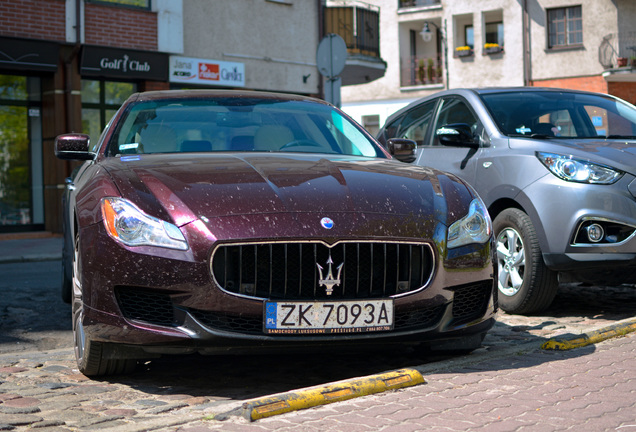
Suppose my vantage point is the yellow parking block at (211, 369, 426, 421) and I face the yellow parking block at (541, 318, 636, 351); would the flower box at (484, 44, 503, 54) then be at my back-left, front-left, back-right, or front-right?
front-left

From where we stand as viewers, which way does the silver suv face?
facing the viewer and to the right of the viewer

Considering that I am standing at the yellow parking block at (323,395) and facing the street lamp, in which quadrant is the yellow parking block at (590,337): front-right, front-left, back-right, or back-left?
front-right

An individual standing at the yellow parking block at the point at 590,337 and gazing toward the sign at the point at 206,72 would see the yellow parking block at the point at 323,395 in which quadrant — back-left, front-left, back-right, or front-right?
back-left

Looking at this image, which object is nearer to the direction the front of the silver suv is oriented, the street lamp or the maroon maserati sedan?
the maroon maserati sedan

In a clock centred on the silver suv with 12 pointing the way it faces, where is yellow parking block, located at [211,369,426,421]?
The yellow parking block is roughly at 2 o'clock from the silver suv.

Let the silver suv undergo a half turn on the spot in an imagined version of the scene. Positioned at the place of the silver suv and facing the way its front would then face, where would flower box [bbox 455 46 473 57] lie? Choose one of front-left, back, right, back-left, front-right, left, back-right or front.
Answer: front-right

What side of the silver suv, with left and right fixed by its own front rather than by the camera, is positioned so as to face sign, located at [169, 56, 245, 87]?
back

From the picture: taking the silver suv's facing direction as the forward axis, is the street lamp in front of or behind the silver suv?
behind

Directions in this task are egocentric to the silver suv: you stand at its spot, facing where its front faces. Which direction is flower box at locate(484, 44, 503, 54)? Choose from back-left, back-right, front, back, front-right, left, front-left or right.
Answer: back-left
